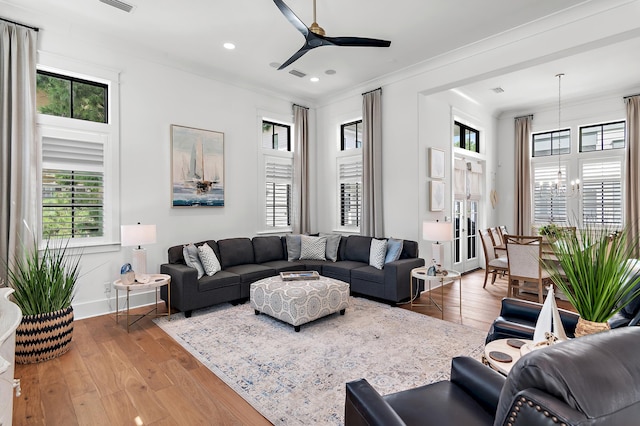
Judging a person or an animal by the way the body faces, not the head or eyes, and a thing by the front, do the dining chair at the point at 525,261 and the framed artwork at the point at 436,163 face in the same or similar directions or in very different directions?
very different directions

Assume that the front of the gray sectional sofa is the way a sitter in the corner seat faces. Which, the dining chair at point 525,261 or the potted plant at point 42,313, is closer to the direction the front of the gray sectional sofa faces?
the potted plant

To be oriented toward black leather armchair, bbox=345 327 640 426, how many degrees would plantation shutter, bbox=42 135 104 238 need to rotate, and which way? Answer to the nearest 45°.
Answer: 0° — it already faces it

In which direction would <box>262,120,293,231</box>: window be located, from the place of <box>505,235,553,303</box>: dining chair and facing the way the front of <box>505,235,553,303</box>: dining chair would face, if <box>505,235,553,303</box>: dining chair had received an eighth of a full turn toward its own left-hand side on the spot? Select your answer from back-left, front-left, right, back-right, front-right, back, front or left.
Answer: left

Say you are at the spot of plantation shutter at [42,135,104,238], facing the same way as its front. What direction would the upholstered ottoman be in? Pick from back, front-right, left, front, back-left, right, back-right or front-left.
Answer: front-left
